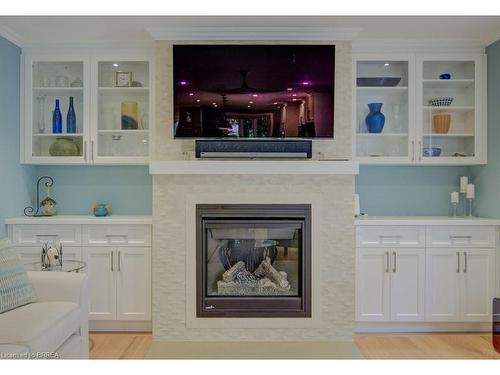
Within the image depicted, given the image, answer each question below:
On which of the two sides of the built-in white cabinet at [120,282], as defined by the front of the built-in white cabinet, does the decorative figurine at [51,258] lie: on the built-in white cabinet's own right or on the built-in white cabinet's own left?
on the built-in white cabinet's own right

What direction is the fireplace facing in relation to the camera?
toward the camera

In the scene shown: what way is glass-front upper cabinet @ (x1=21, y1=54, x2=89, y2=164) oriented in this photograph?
toward the camera

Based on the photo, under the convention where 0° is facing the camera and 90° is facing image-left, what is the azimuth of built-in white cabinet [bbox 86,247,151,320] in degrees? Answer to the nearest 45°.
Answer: approximately 0°

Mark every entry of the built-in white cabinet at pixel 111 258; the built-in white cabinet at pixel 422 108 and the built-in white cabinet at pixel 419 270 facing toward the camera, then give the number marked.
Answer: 3

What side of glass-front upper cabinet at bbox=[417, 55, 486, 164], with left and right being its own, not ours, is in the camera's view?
front

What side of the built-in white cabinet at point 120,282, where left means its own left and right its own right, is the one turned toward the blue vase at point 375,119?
left

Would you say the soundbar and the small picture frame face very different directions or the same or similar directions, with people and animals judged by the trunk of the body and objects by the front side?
same or similar directions

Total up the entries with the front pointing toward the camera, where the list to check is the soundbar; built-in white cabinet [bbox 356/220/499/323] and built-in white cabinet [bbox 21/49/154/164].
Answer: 3
